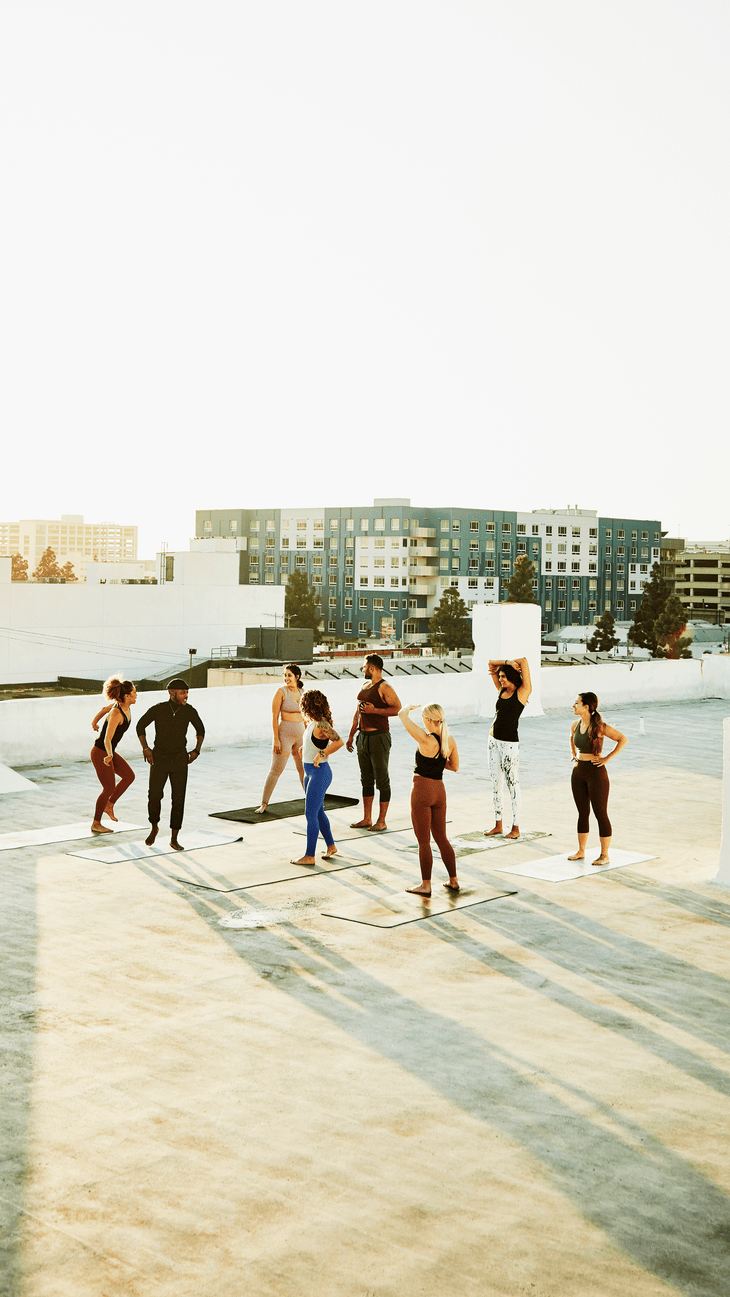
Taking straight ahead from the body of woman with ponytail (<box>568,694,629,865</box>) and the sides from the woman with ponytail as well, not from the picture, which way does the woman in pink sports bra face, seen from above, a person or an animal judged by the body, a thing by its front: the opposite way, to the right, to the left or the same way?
to the left

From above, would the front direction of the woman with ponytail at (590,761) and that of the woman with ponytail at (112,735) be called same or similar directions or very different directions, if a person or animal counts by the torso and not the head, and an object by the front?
very different directions

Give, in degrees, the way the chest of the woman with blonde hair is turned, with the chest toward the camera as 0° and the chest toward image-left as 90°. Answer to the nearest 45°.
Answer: approximately 135°

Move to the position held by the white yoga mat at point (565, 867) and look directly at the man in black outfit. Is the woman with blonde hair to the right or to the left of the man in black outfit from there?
left

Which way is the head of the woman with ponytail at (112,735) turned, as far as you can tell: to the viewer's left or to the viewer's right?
to the viewer's right

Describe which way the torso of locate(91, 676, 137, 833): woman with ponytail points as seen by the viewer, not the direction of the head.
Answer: to the viewer's right

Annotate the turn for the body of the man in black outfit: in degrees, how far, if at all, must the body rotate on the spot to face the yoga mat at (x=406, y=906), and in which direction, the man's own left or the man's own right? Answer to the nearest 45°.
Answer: approximately 45° to the man's own left

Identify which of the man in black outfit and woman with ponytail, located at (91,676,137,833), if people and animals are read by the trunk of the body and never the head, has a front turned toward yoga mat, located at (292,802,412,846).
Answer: the woman with ponytail

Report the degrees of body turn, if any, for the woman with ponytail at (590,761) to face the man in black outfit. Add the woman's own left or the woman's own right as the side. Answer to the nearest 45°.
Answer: approximately 45° to the woman's own right

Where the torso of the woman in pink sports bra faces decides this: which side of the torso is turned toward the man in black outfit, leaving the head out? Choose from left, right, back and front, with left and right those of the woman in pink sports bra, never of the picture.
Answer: right

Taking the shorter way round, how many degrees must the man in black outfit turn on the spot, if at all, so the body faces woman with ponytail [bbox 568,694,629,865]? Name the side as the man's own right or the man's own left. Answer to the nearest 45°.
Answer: approximately 90° to the man's own left
